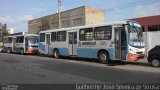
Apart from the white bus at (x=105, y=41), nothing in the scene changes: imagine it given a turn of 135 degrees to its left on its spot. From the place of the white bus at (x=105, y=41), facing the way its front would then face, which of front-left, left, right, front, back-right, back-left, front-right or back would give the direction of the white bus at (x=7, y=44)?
front-left

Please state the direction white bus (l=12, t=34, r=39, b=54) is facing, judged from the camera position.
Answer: facing the viewer and to the right of the viewer

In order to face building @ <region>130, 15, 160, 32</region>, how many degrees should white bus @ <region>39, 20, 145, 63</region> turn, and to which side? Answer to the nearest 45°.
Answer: approximately 90° to its left

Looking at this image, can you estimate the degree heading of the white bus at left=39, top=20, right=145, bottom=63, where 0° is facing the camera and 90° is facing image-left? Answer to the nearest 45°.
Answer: approximately 315°

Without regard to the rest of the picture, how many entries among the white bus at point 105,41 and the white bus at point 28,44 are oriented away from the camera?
0

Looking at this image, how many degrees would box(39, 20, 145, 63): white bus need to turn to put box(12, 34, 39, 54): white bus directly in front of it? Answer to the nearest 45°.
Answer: approximately 180°

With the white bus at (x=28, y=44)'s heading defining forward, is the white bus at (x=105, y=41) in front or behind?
in front
